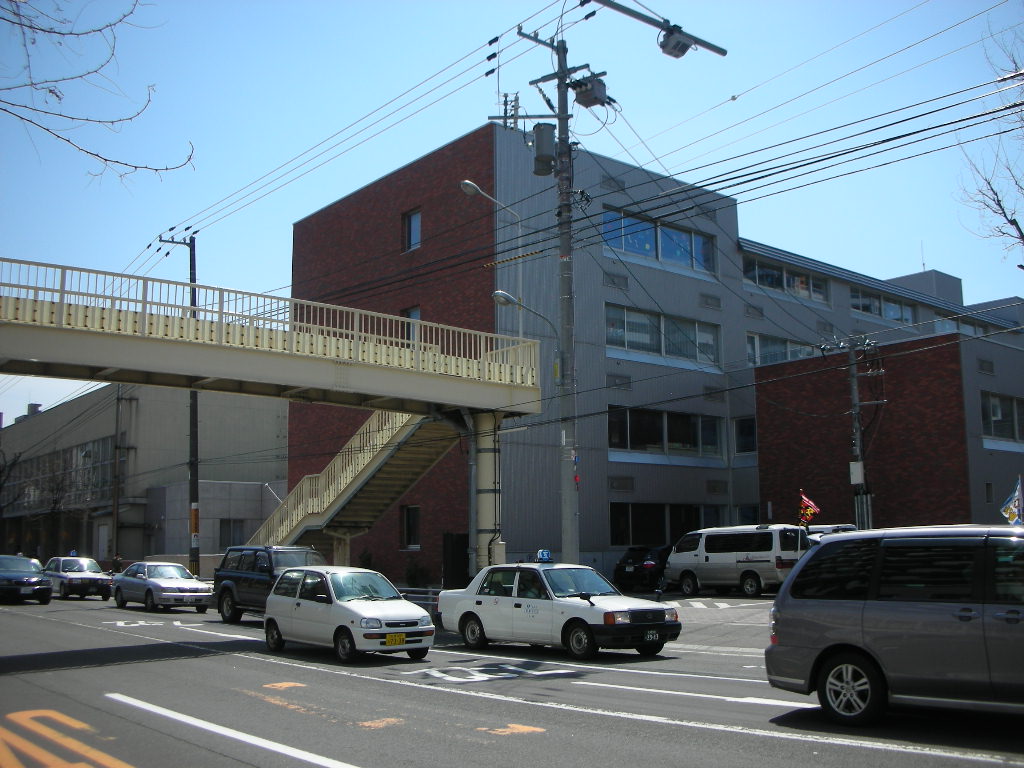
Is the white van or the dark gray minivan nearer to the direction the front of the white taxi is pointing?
the dark gray minivan

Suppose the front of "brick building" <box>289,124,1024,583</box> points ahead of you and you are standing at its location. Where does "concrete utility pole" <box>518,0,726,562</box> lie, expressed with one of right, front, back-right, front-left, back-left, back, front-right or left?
front-right

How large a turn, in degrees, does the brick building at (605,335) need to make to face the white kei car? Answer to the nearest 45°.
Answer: approximately 45° to its right

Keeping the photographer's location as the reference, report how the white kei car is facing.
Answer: facing the viewer and to the right of the viewer

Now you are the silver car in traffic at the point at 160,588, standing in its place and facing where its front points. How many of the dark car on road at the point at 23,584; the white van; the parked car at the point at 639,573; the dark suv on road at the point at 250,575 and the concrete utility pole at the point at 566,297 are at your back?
1

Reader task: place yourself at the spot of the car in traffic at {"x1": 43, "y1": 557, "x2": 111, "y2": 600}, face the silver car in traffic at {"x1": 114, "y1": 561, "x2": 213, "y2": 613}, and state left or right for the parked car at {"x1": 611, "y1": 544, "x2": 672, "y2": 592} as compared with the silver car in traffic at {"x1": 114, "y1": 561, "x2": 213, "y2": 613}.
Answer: left

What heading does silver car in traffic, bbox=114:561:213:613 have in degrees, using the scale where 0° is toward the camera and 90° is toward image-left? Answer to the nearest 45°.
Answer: approximately 315°

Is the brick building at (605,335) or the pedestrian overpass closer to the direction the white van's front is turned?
the brick building

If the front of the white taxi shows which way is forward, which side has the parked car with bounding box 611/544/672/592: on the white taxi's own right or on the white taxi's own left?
on the white taxi's own left

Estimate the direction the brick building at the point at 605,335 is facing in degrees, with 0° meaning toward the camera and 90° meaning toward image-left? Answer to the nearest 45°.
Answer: approximately 315°

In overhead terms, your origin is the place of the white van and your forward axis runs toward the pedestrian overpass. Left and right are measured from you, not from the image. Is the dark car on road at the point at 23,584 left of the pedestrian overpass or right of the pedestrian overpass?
right
